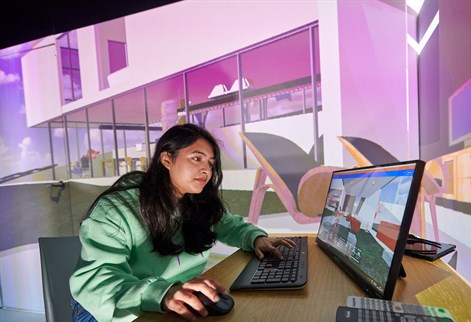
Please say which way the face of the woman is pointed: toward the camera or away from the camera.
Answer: toward the camera

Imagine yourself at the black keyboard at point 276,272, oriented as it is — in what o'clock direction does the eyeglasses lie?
The eyeglasses is roughly at 5 o'clock from the black keyboard.

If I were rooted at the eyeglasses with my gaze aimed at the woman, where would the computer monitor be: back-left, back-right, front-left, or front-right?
front-left

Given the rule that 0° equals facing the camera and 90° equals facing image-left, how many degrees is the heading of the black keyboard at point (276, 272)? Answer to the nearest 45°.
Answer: approximately 90°

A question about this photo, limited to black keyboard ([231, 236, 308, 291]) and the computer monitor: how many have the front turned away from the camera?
0

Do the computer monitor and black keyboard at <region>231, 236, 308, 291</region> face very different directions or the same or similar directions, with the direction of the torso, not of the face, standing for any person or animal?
same or similar directions

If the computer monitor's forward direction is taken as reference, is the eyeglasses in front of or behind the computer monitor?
behind
